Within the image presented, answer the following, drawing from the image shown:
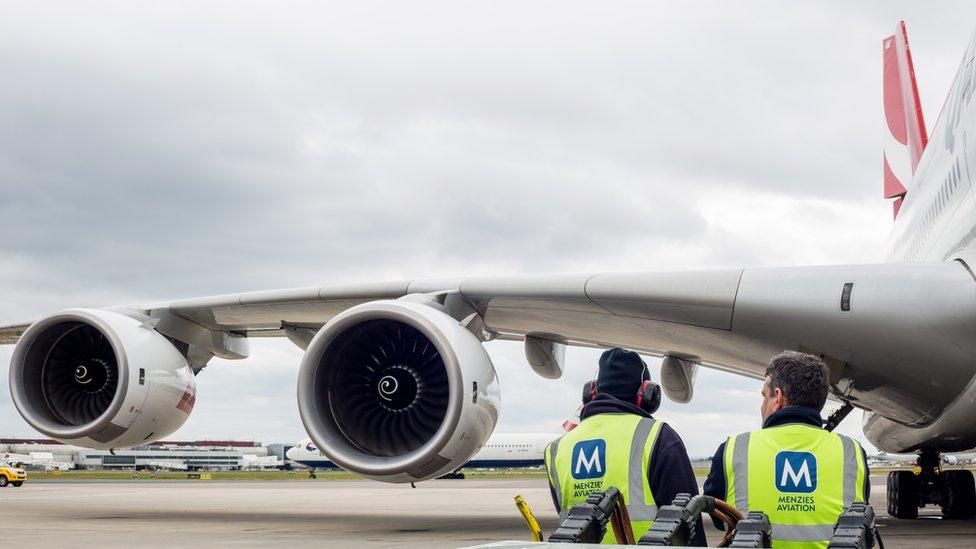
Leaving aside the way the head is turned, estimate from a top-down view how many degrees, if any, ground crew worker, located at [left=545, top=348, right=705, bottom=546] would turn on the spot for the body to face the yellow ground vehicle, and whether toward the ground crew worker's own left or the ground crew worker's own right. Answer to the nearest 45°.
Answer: approximately 90° to the ground crew worker's own left

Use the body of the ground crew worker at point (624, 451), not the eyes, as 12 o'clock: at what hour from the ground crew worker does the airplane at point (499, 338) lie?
The airplane is roughly at 10 o'clock from the ground crew worker.

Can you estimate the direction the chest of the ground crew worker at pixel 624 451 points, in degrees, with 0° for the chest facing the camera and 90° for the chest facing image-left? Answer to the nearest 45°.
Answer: approximately 225°

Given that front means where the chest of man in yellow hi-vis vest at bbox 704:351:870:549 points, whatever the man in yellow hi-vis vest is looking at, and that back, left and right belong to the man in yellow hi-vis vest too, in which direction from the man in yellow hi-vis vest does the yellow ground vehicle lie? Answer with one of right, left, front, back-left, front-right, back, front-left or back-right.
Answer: front-left

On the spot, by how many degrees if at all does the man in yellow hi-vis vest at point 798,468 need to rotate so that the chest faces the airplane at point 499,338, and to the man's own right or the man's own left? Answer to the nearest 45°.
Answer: approximately 45° to the man's own left

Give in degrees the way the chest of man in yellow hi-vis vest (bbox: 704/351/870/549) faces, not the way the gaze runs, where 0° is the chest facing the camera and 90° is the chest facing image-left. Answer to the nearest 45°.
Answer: approximately 180°
